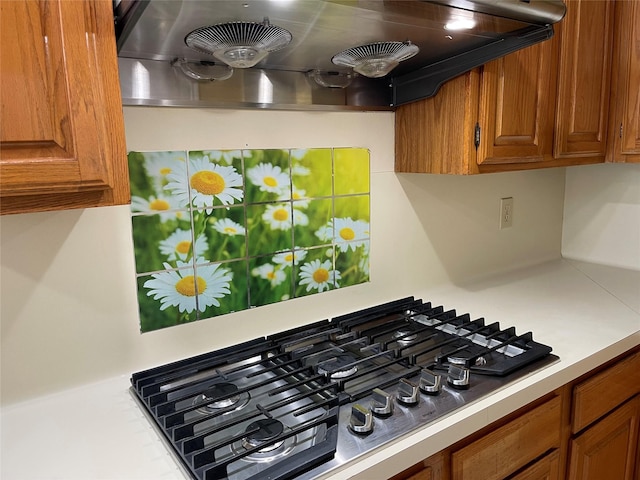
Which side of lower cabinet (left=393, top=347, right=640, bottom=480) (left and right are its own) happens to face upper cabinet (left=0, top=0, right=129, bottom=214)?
right

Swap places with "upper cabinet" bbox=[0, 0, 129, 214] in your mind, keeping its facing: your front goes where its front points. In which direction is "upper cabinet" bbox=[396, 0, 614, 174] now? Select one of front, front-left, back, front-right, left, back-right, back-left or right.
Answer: left

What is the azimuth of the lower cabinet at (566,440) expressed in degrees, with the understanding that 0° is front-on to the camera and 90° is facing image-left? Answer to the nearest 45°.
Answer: approximately 315°

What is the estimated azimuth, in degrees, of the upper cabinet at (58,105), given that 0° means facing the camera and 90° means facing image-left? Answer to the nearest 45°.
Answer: approximately 0°

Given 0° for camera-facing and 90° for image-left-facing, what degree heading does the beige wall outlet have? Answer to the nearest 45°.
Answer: approximately 315°

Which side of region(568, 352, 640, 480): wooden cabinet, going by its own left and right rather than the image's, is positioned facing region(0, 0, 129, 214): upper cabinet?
right
